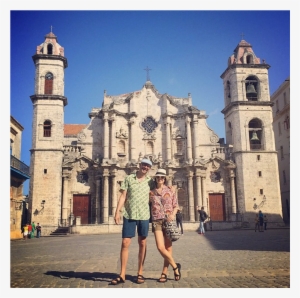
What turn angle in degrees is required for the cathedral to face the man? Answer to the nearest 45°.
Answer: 0° — it already faces them

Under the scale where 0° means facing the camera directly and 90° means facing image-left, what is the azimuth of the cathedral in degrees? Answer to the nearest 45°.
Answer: approximately 0°

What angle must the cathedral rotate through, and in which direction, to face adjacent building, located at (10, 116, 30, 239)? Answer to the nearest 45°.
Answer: approximately 45° to its right

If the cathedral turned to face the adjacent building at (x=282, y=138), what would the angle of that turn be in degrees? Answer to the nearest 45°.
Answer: approximately 90° to its left

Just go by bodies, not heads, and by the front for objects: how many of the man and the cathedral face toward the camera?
2

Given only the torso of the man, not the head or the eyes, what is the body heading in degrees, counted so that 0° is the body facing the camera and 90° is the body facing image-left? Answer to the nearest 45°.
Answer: approximately 0°

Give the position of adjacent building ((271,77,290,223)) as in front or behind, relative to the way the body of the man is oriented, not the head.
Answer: behind

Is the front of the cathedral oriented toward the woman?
yes
